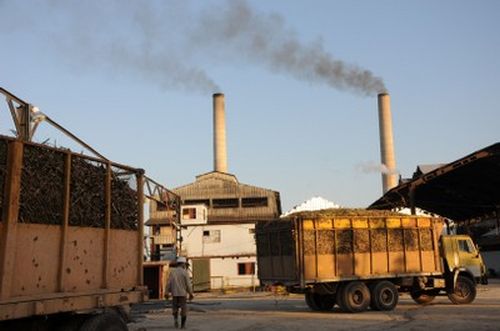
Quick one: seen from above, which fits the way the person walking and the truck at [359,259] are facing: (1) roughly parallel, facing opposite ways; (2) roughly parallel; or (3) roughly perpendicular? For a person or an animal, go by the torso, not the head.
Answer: roughly perpendicular

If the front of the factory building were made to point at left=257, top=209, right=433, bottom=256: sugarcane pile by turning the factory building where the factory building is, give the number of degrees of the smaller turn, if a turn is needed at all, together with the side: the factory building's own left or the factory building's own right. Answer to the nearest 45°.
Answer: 0° — it already faces it

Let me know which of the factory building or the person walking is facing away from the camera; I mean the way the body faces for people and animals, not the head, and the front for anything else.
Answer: the person walking

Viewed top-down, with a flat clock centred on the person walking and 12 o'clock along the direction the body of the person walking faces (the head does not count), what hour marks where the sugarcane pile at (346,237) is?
The sugarcane pile is roughly at 2 o'clock from the person walking.

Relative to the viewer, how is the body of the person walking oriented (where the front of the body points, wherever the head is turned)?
away from the camera

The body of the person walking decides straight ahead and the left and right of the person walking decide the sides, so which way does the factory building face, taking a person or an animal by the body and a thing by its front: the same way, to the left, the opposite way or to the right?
the opposite way

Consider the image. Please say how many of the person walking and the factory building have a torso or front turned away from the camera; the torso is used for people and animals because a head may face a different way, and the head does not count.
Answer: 1

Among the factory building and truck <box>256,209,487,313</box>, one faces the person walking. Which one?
the factory building

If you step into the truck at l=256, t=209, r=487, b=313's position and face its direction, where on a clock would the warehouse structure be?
The warehouse structure is roughly at 11 o'clock from the truck.

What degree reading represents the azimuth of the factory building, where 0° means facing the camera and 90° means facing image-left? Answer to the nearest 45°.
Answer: approximately 0°

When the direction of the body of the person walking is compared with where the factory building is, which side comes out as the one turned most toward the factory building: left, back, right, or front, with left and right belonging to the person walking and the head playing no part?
front

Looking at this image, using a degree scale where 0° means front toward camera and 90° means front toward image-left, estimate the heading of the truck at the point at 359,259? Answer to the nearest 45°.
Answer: approximately 225°

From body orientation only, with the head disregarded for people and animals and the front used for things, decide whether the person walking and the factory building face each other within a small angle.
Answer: yes

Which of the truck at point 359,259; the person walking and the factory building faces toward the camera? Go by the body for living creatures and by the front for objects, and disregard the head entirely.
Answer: the factory building

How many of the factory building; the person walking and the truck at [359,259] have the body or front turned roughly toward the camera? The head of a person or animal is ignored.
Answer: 1

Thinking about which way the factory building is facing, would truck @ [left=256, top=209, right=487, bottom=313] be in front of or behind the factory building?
in front
